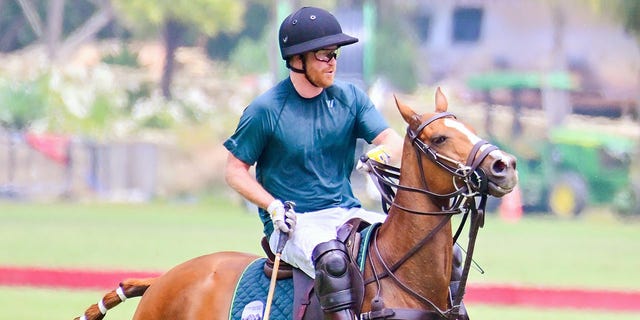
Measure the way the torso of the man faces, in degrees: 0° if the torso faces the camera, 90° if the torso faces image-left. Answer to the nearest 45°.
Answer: approximately 315°

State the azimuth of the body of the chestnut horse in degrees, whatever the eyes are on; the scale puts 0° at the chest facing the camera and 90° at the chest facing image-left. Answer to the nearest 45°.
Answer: approximately 315°

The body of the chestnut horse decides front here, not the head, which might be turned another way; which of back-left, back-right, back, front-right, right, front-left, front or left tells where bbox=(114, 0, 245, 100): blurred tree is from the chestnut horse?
back-left

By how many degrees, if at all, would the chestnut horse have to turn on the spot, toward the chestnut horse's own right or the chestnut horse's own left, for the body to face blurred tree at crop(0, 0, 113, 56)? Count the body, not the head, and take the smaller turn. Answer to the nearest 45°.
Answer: approximately 135° to the chestnut horse's own left

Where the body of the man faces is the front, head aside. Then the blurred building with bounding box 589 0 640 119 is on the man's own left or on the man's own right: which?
on the man's own left
